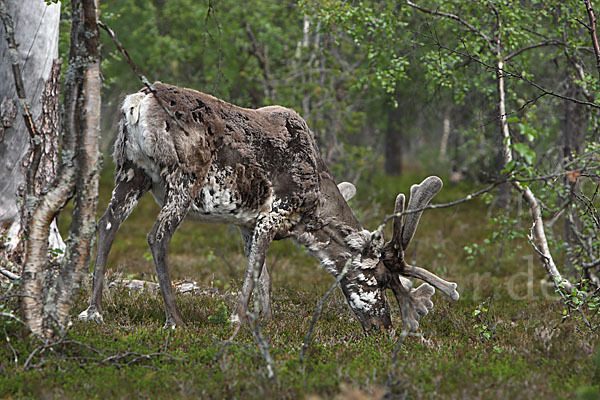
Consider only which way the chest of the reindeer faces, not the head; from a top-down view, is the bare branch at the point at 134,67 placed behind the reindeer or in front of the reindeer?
behind

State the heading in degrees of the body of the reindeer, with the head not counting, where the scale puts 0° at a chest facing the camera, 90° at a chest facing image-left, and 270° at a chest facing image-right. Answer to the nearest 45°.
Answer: approximately 225°

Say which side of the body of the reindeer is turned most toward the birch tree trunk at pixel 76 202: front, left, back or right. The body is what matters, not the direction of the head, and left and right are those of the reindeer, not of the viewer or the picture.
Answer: back
